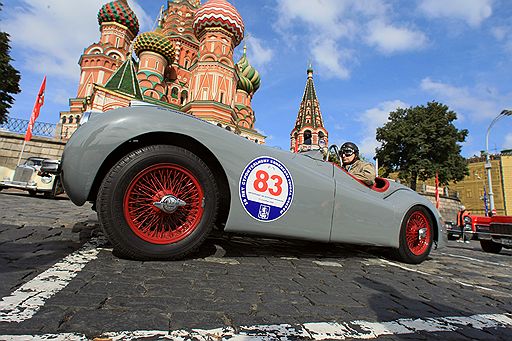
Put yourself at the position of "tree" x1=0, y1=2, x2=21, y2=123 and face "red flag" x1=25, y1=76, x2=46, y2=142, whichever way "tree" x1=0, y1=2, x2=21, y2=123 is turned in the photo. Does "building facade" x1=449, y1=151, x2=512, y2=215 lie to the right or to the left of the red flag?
left

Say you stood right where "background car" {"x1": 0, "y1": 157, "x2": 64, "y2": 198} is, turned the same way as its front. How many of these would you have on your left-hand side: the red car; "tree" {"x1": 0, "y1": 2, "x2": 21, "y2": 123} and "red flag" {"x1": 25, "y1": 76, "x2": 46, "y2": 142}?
1

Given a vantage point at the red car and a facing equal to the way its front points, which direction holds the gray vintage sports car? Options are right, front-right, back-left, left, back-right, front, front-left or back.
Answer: front-left

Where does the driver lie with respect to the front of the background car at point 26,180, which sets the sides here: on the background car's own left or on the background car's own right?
on the background car's own left

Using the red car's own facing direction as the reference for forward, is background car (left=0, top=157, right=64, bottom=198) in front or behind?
in front

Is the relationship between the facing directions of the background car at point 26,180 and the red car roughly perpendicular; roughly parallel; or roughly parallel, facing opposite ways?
roughly perpendicular

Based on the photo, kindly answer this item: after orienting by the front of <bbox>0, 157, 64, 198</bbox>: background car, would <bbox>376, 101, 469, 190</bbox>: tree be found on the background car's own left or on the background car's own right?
on the background car's own left
